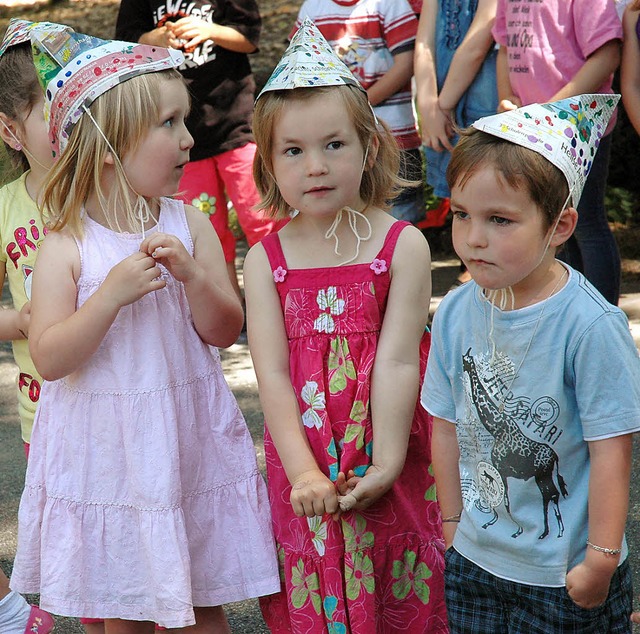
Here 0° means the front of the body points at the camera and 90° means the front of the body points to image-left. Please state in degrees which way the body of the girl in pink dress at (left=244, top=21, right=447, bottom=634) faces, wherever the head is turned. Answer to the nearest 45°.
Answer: approximately 0°

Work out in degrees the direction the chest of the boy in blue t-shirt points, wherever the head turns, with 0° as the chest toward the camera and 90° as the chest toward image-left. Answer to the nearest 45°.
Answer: approximately 45°

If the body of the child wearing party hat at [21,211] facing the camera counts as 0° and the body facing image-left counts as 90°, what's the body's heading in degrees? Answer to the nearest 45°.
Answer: approximately 315°

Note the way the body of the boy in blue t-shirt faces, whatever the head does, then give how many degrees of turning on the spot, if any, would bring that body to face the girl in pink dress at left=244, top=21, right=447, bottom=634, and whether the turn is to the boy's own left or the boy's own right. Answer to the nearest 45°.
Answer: approximately 90° to the boy's own right

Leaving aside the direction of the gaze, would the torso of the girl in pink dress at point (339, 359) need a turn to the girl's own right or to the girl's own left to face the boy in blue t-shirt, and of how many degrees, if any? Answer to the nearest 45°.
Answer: approximately 45° to the girl's own left
